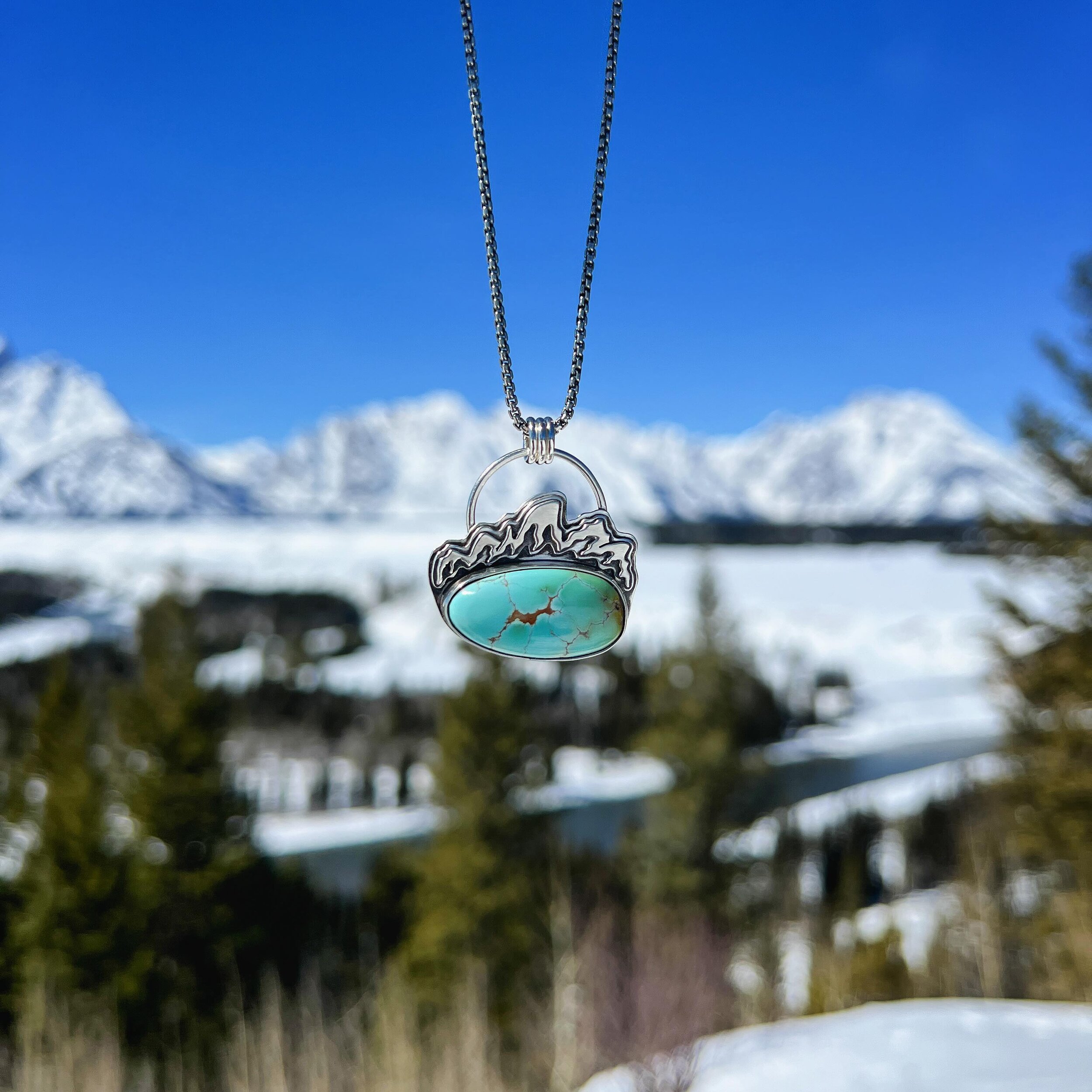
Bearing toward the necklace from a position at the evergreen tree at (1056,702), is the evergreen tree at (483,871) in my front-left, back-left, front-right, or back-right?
back-right

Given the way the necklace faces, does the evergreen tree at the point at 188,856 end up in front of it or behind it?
behind

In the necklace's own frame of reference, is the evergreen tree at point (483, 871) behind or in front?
behind

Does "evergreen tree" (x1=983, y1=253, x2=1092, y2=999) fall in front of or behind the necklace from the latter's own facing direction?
behind

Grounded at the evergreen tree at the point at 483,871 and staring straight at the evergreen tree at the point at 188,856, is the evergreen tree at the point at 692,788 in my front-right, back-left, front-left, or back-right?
back-right

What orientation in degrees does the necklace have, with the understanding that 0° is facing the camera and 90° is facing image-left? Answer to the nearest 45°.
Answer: approximately 0°

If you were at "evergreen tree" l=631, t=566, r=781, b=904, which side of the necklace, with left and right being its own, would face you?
back
